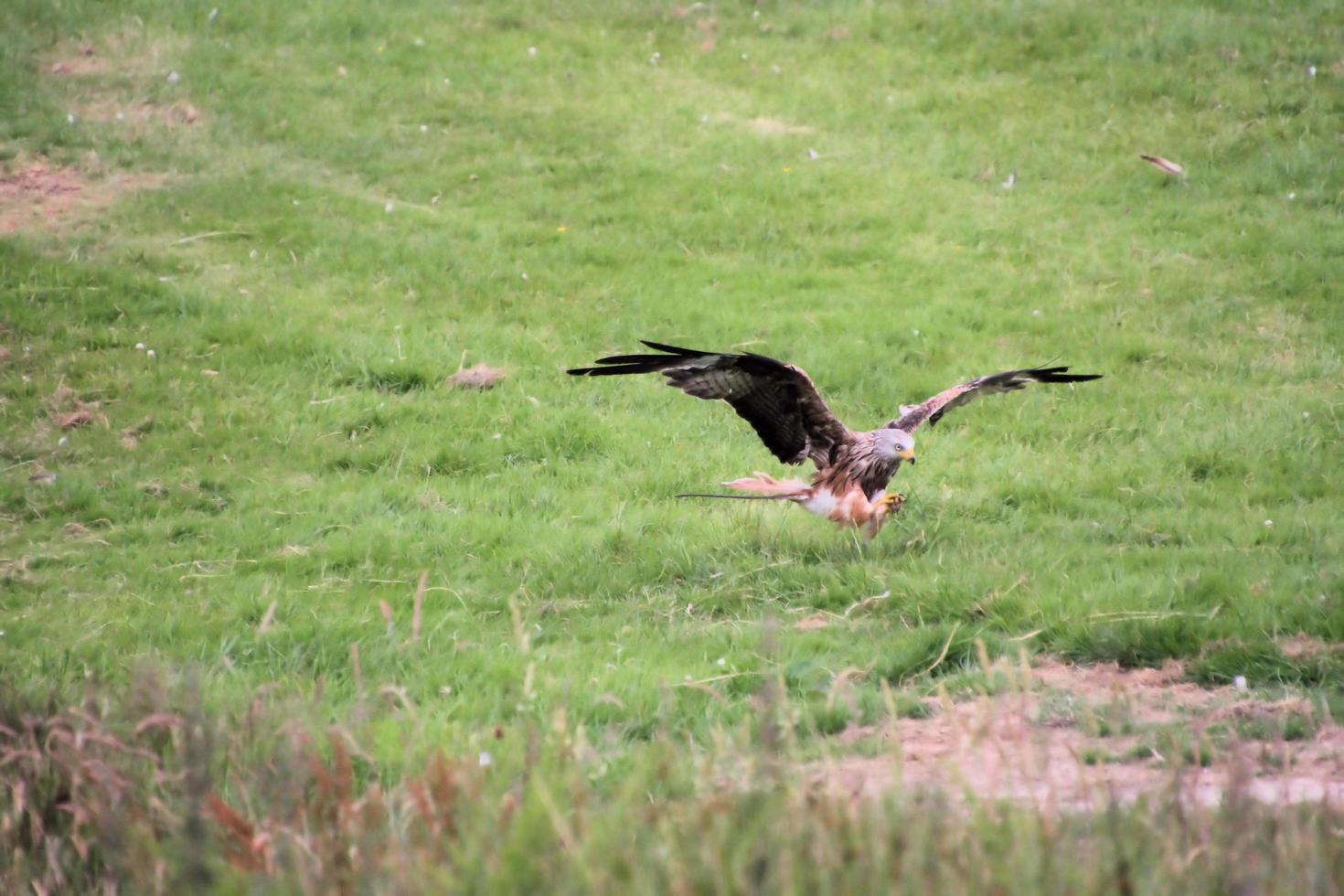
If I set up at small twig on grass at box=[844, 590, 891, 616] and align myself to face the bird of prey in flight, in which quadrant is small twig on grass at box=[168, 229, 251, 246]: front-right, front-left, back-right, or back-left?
front-left

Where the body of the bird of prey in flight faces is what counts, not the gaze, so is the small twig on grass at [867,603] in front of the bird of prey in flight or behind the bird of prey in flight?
in front

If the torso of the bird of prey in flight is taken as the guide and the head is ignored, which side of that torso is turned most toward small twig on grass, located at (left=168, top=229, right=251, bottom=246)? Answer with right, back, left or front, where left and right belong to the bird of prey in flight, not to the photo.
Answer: back

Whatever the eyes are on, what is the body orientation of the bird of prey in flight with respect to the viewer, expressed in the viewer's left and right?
facing the viewer and to the right of the viewer

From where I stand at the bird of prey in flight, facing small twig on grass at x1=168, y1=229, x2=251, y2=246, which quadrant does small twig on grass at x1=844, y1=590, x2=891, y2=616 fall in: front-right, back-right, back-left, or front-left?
back-left
